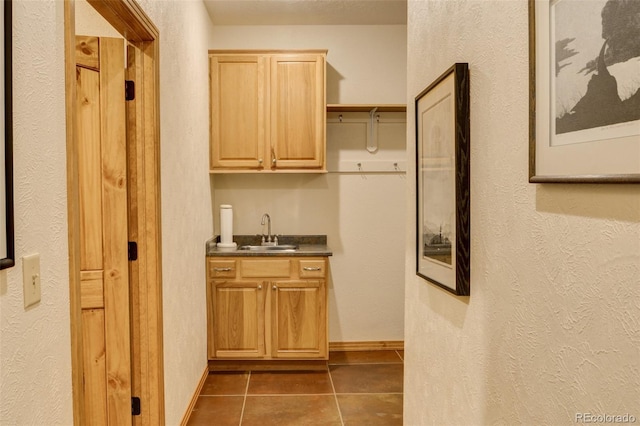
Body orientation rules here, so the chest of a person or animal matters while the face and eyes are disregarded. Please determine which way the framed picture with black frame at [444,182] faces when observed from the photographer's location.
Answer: facing to the left of the viewer

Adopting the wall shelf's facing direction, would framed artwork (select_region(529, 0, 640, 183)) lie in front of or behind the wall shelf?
in front

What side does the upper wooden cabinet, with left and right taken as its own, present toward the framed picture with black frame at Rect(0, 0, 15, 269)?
front

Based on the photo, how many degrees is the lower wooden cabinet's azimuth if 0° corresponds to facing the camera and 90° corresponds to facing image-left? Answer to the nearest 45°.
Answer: approximately 0°

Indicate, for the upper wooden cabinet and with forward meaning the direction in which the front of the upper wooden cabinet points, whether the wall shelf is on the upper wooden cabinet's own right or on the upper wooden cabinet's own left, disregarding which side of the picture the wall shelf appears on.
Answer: on the upper wooden cabinet's own left

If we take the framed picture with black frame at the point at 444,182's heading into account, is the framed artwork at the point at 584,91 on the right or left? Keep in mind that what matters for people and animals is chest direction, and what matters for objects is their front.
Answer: on its left

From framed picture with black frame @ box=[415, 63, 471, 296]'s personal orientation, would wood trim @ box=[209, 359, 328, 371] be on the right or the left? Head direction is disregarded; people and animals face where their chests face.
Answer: on its right

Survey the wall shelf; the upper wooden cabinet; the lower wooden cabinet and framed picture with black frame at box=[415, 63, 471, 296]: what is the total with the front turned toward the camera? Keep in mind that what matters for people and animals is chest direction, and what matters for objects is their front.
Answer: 3

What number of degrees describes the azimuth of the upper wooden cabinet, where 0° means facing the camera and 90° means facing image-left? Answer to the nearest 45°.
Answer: approximately 0°

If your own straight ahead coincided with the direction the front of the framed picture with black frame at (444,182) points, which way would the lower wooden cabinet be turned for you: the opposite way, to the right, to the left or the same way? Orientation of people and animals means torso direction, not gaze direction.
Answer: to the left
